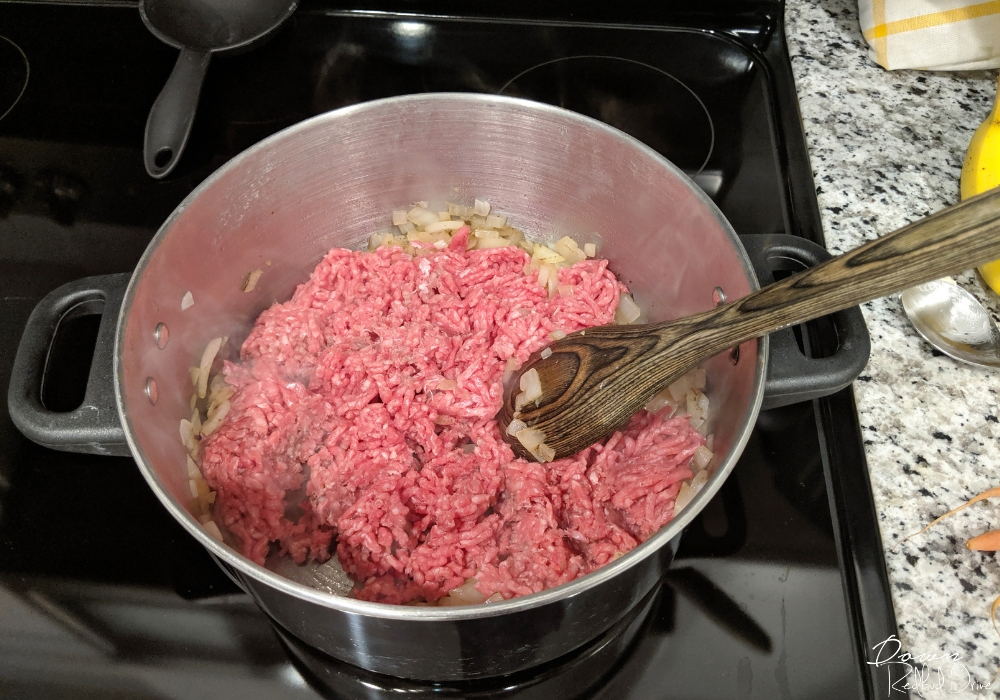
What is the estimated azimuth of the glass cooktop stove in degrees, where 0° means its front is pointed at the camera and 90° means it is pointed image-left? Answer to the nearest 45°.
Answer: approximately 0°

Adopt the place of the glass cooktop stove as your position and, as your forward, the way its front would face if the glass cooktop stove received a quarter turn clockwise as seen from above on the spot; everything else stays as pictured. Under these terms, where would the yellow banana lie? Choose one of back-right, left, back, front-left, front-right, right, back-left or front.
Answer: back

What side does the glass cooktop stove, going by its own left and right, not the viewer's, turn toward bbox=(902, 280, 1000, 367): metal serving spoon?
left
